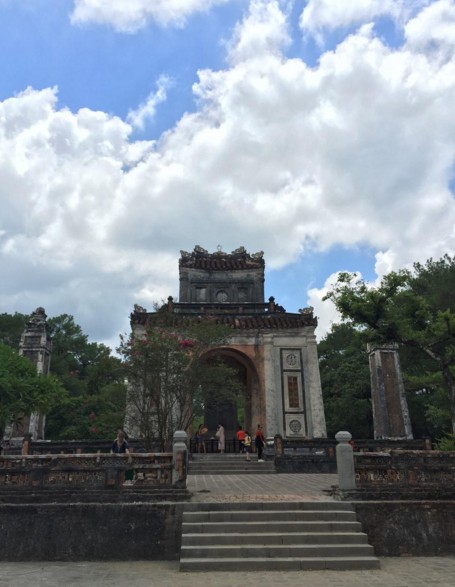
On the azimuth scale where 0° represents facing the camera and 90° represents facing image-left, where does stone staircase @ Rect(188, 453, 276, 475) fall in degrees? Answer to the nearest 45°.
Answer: approximately 0°

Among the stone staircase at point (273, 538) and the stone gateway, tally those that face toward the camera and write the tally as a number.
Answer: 2

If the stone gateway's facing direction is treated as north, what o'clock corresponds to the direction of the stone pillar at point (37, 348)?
The stone pillar is roughly at 3 o'clock from the stone gateway.

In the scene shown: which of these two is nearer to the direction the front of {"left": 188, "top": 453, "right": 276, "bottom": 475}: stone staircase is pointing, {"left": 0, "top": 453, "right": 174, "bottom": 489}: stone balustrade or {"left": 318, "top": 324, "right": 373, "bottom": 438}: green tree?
the stone balustrade

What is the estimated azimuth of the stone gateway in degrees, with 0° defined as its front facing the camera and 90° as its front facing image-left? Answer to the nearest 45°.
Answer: approximately 0°

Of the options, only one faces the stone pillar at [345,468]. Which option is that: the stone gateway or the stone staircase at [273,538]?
the stone gateway

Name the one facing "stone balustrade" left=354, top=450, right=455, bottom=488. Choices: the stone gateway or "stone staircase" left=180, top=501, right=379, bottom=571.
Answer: the stone gateway

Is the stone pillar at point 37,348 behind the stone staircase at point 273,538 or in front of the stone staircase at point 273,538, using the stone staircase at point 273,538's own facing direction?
behind

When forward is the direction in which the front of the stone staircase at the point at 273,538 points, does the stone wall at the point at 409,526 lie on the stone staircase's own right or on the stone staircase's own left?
on the stone staircase's own left
